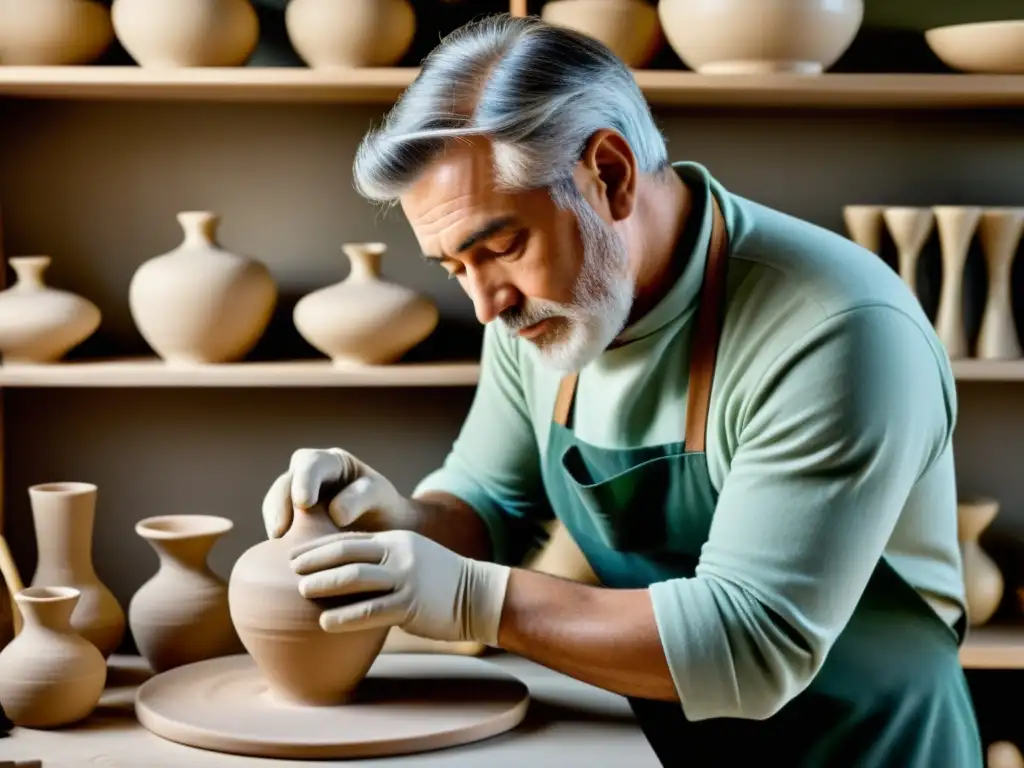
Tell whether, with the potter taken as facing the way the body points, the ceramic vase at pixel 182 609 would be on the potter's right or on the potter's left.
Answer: on the potter's right

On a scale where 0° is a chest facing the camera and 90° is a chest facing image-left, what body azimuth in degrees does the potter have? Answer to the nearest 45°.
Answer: approximately 45°

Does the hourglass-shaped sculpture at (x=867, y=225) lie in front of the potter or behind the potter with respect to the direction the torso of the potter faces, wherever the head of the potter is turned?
behind

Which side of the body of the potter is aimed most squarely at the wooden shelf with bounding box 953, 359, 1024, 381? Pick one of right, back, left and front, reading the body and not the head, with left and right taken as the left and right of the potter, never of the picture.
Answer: back

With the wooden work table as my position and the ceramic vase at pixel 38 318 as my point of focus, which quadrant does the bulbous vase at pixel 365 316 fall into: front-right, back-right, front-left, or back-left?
front-right

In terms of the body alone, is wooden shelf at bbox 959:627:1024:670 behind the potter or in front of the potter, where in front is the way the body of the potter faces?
behind

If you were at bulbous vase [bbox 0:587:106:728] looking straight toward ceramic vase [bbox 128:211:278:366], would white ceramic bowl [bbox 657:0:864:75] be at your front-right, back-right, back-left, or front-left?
front-right

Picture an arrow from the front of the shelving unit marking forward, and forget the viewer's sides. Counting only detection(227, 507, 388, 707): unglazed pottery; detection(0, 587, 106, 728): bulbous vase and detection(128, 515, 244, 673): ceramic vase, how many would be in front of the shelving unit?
3

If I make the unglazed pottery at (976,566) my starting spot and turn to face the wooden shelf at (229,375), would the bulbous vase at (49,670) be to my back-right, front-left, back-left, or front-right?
front-left

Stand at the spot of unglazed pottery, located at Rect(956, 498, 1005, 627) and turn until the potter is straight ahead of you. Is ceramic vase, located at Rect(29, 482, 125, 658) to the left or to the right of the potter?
right

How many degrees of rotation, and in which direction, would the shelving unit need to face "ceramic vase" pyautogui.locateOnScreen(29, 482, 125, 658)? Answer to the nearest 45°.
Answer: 0° — it already faces it

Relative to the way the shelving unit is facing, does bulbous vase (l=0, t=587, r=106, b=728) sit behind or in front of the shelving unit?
in front

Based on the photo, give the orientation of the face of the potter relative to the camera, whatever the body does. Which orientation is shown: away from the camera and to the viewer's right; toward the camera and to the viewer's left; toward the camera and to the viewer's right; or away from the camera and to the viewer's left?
toward the camera and to the viewer's left

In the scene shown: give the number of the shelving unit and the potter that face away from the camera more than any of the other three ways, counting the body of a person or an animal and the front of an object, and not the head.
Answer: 0

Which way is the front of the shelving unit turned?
toward the camera
